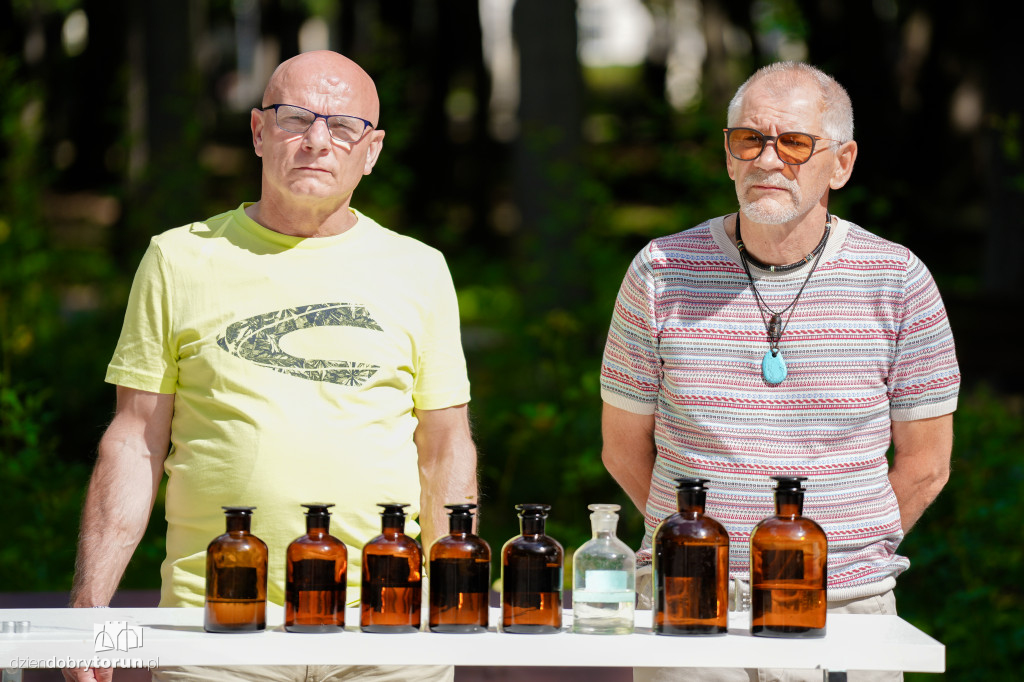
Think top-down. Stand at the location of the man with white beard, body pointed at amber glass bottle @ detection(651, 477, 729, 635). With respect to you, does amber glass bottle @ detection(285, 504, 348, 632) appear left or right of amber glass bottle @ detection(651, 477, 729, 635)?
right

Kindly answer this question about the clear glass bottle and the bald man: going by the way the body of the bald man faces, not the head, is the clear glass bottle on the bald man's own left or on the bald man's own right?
on the bald man's own left

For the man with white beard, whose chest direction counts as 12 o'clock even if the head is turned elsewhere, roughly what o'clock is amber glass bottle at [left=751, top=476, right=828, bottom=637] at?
The amber glass bottle is roughly at 12 o'clock from the man with white beard.

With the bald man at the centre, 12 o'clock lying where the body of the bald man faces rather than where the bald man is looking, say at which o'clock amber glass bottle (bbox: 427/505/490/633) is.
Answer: The amber glass bottle is roughly at 11 o'clock from the bald man.

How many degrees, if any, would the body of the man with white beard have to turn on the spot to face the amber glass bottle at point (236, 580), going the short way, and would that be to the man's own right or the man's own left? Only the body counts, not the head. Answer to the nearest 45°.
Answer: approximately 45° to the man's own right

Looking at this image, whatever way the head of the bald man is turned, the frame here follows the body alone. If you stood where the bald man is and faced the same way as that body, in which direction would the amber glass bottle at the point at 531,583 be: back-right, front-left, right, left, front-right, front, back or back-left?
front-left

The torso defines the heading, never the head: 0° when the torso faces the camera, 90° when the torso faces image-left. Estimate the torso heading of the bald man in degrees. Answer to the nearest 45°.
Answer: approximately 0°

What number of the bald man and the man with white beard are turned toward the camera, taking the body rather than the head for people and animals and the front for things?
2
